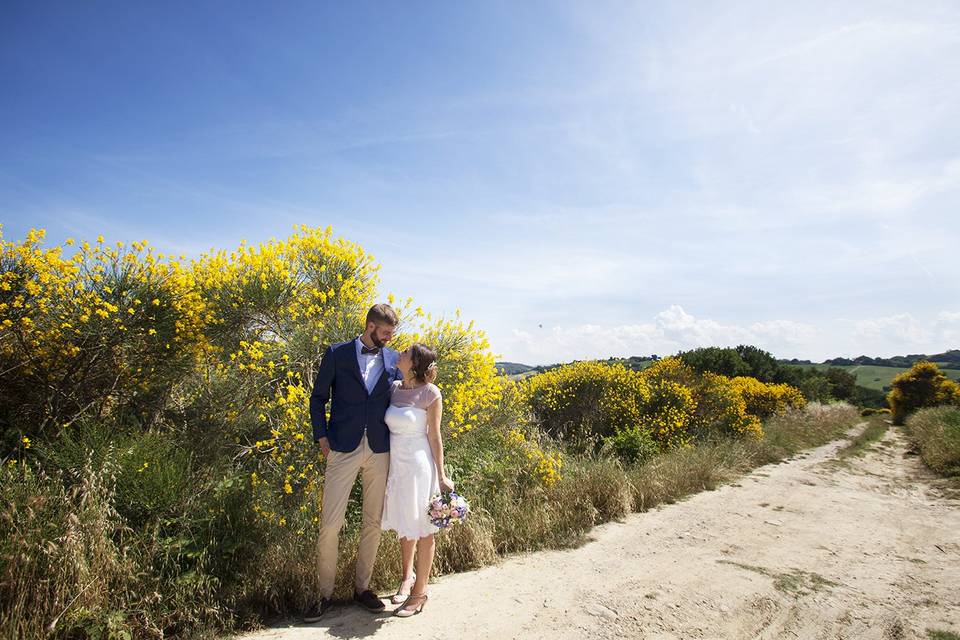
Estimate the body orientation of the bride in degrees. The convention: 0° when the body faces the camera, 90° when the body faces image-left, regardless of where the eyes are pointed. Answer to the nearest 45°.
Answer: approximately 45°

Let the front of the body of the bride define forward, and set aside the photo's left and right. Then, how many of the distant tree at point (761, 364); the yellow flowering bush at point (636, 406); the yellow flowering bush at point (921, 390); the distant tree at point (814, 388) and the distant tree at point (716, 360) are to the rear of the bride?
5

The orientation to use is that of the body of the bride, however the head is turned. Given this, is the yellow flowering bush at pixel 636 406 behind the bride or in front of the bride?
behind

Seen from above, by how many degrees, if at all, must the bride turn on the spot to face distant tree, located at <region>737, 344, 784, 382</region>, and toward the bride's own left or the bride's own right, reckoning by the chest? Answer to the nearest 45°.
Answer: approximately 180°

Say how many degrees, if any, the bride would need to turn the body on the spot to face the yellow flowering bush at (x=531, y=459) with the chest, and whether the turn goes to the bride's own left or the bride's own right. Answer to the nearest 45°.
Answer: approximately 180°

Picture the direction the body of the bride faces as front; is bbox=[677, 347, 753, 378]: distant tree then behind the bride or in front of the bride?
behind

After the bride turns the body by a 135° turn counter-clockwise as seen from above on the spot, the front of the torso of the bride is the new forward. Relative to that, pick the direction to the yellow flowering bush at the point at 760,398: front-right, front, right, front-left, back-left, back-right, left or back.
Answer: front-left

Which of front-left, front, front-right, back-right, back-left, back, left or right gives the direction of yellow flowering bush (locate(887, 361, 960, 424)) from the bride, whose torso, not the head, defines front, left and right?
back

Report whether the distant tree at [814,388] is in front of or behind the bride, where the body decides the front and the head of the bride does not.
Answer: behind

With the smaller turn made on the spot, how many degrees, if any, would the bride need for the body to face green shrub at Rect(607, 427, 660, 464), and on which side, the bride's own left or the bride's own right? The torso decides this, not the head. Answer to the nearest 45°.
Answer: approximately 180°

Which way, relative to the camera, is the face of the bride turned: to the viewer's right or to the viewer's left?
to the viewer's left
